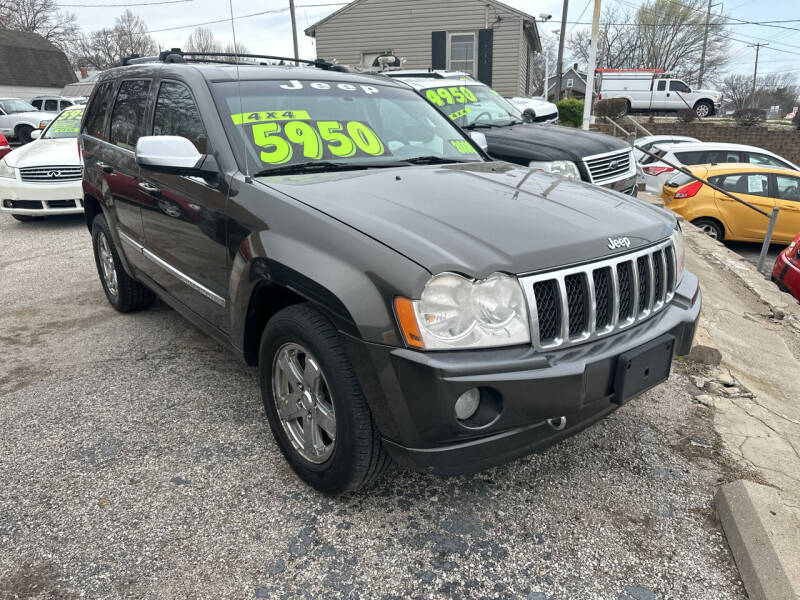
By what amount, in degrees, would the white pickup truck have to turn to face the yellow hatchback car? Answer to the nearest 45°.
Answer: approximately 90° to its right

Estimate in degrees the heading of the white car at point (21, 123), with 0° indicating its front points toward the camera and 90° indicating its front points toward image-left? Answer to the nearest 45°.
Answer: approximately 315°

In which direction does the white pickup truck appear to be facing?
to the viewer's right

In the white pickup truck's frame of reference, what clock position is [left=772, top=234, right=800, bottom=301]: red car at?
The red car is roughly at 3 o'clock from the white pickup truck.

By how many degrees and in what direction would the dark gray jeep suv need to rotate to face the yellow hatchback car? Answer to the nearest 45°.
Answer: approximately 90° to its left

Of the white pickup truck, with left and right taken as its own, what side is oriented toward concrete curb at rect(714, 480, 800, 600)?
right

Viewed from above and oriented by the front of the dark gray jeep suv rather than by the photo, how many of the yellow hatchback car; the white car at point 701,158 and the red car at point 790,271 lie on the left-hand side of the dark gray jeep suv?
3

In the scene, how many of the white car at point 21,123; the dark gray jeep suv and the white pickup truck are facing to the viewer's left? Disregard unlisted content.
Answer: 0

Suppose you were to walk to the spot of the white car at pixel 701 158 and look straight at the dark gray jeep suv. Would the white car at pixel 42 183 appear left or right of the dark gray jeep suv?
right

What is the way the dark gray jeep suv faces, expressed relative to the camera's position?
facing the viewer and to the right of the viewer

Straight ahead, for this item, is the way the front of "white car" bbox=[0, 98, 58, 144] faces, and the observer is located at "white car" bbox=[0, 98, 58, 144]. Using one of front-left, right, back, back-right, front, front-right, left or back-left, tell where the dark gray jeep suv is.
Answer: front-right

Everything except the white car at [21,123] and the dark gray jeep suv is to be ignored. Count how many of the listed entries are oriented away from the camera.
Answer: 0

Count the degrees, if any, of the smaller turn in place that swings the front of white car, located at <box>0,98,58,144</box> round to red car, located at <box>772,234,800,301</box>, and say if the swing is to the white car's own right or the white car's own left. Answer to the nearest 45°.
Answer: approximately 45° to the white car's own right

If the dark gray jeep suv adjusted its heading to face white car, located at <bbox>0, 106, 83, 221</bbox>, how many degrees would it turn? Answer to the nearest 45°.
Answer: approximately 180°
